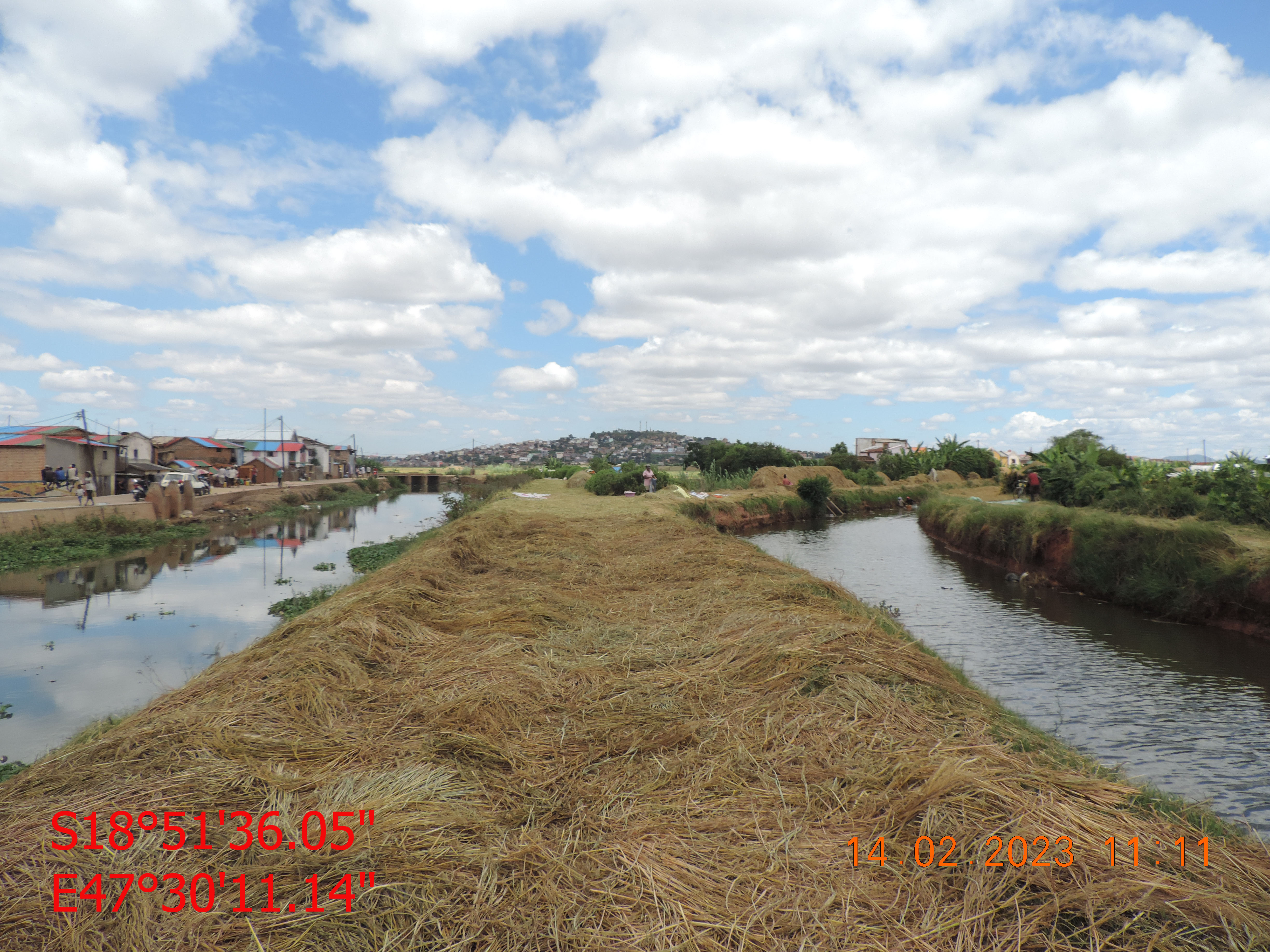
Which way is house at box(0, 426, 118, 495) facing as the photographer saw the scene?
facing the viewer and to the right of the viewer

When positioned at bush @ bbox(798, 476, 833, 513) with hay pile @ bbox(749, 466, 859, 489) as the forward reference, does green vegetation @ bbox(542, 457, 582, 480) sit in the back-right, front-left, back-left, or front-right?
front-left

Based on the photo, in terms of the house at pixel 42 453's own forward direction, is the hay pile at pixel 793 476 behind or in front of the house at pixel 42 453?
in front

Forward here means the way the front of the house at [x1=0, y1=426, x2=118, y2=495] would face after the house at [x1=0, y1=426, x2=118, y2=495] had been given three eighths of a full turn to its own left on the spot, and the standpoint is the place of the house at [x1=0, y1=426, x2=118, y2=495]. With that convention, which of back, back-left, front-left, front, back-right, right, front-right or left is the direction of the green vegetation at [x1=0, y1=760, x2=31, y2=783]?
back

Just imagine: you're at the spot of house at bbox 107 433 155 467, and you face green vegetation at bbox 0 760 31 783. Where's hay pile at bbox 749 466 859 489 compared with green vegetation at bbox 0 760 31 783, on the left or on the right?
left

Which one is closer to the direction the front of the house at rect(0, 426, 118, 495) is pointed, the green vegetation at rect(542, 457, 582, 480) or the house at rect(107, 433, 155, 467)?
the green vegetation

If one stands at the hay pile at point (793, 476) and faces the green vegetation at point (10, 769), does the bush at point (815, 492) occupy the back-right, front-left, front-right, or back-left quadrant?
front-left

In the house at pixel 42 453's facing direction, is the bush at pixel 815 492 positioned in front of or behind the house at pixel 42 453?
in front

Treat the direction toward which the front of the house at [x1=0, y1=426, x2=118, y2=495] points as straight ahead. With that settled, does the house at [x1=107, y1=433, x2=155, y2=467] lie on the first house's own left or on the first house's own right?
on the first house's own left

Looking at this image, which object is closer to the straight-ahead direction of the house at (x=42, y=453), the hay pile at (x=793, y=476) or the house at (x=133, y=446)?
the hay pile
